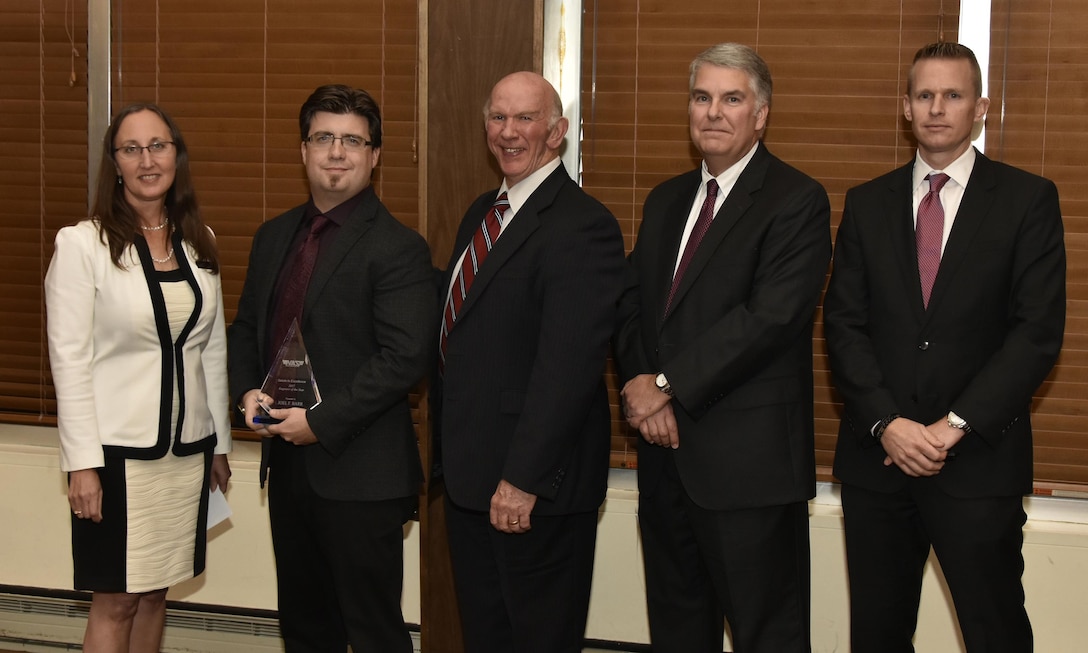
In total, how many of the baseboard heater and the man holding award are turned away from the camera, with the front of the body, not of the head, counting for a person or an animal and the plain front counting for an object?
0

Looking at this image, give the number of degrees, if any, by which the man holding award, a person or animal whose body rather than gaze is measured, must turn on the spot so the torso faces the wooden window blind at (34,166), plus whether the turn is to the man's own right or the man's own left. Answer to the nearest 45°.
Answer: approximately 90° to the man's own right

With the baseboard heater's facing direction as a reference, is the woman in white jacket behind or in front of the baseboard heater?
in front

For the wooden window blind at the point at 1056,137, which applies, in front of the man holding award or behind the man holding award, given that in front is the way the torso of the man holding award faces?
behind

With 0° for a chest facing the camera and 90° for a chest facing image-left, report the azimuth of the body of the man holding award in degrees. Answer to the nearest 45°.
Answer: approximately 45°

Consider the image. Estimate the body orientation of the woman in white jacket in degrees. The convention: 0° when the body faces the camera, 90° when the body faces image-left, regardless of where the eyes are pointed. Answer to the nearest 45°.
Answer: approximately 315°

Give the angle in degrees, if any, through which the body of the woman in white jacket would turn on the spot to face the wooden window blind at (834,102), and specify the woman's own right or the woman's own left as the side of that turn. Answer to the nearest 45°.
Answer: approximately 45° to the woman's own left
